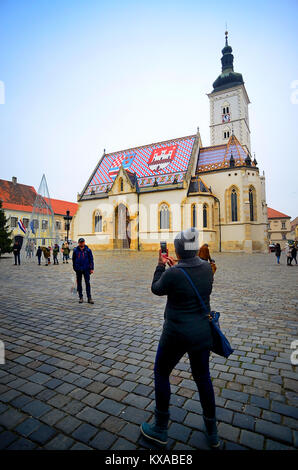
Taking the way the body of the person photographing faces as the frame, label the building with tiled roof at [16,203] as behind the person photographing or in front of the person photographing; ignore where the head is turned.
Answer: in front

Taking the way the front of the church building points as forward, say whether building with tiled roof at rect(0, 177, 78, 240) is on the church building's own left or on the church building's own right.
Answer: on the church building's own right

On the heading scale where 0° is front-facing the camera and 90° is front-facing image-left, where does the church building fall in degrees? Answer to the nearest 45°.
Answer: approximately 45°

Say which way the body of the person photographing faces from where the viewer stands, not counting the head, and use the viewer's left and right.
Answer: facing away from the viewer and to the left of the viewer

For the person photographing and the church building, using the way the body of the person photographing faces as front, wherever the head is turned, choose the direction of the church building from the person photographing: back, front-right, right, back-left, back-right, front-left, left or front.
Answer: front-right

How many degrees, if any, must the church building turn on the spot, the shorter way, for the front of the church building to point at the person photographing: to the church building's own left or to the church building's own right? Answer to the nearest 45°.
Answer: approximately 45° to the church building's own left
